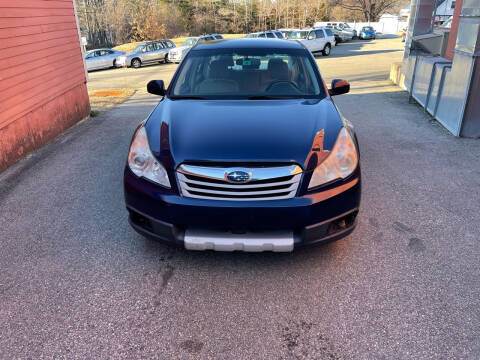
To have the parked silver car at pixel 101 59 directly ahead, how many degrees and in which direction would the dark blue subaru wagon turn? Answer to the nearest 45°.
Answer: approximately 180°

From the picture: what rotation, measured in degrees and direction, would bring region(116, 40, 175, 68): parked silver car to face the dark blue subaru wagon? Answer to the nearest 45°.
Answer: approximately 45° to its left

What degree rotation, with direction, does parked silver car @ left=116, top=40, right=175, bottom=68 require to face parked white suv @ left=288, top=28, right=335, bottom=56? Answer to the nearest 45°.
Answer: approximately 135° to its left

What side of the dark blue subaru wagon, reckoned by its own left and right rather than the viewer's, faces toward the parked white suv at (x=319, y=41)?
back

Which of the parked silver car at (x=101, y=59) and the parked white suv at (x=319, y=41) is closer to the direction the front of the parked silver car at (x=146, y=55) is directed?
the parked silver car

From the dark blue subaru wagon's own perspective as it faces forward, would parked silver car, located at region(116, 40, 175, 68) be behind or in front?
behind

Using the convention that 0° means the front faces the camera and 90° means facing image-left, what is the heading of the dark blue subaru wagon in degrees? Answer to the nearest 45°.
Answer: approximately 0°

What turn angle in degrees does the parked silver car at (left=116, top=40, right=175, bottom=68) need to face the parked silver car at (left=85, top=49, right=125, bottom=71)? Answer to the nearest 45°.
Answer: approximately 45° to its right
